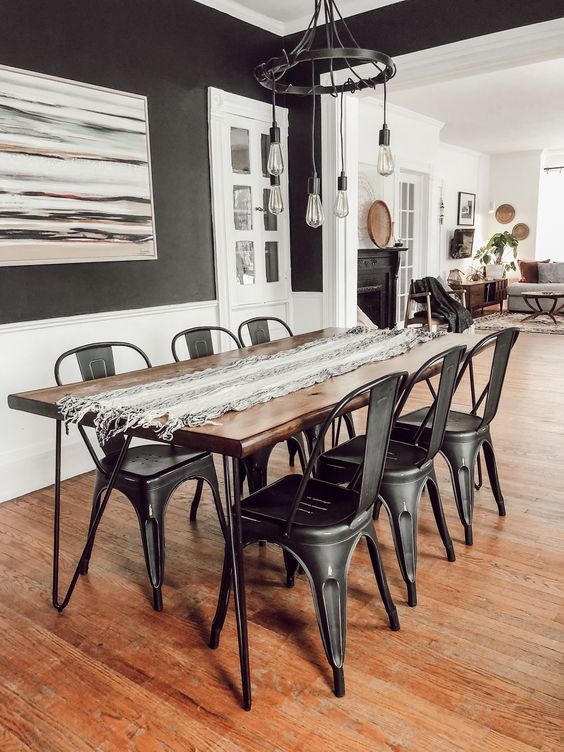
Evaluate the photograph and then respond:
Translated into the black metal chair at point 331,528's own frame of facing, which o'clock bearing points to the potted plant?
The potted plant is roughly at 2 o'clock from the black metal chair.

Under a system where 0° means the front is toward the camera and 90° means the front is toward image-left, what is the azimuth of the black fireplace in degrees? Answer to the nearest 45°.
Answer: approximately 315°

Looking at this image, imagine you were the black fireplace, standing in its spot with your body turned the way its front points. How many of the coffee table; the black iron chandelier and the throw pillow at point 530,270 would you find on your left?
2

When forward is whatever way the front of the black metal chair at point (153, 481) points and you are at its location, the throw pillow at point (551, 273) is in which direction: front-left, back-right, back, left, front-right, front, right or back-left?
left

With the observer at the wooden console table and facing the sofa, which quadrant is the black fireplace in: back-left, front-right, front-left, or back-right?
back-right

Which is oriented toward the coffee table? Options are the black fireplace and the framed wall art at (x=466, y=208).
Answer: the framed wall art

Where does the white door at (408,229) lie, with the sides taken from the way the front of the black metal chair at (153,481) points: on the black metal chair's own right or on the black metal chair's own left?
on the black metal chair's own left

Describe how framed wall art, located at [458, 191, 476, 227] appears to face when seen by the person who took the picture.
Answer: facing the viewer and to the right of the viewer

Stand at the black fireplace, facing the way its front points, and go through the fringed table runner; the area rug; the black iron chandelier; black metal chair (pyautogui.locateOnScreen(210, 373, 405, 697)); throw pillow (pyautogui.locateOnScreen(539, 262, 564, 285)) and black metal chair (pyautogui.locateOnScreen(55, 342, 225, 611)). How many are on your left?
2

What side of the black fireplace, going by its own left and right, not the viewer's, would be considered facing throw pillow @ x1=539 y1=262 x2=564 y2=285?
left

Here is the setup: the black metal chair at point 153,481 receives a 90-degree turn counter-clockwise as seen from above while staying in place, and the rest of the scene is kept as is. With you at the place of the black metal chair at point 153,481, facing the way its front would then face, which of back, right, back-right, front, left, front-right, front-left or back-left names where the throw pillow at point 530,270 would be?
front

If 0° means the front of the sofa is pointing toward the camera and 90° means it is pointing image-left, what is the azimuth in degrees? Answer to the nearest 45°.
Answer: approximately 0°

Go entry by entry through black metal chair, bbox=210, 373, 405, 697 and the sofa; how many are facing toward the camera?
1

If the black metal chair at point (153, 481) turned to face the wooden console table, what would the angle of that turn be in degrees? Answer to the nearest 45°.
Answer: approximately 90° to its left
